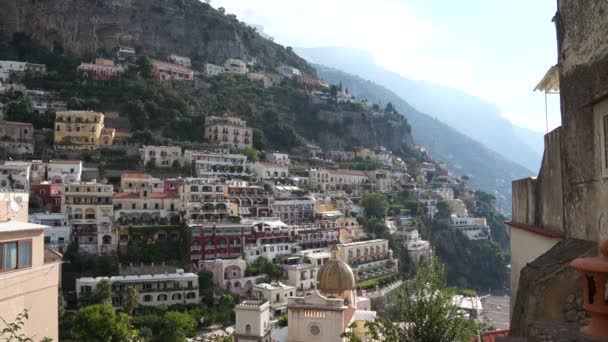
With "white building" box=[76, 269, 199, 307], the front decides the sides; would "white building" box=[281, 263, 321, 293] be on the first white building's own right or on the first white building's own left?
on the first white building's own left

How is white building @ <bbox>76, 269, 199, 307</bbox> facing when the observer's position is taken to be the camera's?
facing the viewer

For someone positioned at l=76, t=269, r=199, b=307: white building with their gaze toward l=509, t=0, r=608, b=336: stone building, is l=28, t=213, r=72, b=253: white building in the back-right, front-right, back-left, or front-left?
back-right

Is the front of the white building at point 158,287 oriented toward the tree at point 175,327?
yes

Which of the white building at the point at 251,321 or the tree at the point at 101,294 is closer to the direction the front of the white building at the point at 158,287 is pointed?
the white building

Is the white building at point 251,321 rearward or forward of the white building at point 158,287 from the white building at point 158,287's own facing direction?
forward

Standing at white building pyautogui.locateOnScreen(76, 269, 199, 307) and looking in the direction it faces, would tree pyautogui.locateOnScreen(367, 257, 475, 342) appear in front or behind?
in front

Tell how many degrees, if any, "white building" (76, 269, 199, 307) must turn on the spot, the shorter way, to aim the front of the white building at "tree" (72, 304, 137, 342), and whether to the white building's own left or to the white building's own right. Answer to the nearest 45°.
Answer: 0° — it already faces it

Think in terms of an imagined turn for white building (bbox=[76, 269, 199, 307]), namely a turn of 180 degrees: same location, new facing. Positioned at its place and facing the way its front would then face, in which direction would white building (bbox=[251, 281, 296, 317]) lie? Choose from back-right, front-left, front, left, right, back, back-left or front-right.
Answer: right

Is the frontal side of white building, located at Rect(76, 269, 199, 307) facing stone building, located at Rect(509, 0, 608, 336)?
yes
